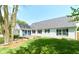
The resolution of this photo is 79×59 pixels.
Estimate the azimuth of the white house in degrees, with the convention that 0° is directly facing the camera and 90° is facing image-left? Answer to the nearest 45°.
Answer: approximately 45°

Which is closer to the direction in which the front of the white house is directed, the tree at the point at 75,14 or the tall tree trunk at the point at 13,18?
the tall tree trunk
